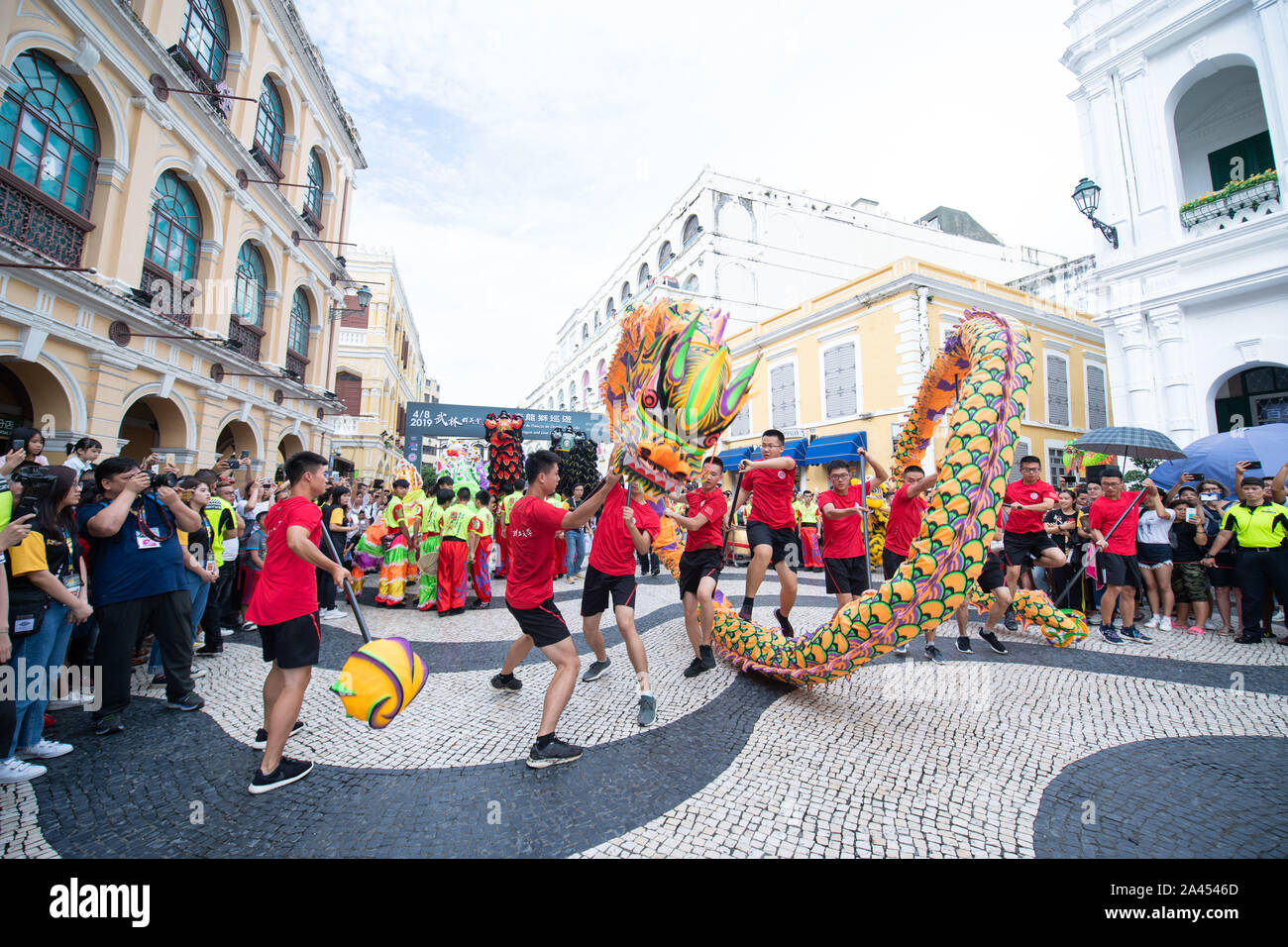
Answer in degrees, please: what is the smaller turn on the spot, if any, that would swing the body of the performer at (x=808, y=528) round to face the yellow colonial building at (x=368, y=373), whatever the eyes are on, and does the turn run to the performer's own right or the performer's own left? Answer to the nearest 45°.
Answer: approximately 90° to the performer's own right

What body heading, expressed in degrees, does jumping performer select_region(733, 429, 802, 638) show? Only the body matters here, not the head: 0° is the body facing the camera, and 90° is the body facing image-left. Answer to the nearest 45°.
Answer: approximately 0°

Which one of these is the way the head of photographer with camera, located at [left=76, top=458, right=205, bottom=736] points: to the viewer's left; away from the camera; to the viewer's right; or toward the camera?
to the viewer's right

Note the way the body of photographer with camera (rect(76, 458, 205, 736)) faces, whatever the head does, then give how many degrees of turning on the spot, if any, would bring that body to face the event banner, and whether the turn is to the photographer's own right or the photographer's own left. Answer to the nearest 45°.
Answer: approximately 90° to the photographer's own left

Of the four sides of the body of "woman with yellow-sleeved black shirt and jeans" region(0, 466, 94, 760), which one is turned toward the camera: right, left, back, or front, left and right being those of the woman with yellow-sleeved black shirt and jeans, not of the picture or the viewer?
right

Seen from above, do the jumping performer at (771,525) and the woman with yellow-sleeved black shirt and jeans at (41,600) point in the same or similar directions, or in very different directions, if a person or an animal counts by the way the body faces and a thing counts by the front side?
very different directions

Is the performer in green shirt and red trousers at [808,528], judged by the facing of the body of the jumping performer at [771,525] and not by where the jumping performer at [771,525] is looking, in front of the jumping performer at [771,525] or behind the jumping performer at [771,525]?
behind

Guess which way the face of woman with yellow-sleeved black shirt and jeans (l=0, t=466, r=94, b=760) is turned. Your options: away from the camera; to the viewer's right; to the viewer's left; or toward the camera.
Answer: to the viewer's right

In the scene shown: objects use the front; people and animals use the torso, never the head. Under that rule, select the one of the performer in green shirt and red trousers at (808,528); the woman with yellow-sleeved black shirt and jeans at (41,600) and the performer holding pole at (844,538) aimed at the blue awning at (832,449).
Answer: the woman with yellow-sleeved black shirt and jeans

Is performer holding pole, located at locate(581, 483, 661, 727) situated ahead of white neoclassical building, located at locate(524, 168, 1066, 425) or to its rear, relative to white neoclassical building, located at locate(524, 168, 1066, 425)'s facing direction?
ahead

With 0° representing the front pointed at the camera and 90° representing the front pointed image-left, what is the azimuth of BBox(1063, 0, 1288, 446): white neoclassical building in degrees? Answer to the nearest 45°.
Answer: approximately 45°

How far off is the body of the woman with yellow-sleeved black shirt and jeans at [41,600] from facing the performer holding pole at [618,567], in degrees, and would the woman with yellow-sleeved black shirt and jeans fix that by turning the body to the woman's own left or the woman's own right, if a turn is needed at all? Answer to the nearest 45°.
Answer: approximately 45° to the woman's own right

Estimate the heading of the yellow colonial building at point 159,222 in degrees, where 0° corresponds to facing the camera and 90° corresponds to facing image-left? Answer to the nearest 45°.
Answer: approximately 315°

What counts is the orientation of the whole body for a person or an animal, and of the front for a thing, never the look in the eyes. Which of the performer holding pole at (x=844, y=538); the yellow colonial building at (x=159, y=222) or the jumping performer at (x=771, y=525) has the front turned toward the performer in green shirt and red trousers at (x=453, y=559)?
the yellow colonial building

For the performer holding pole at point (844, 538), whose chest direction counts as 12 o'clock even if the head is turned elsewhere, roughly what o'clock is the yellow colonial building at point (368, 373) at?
The yellow colonial building is roughly at 4 o'clock from the performer holding pole.
